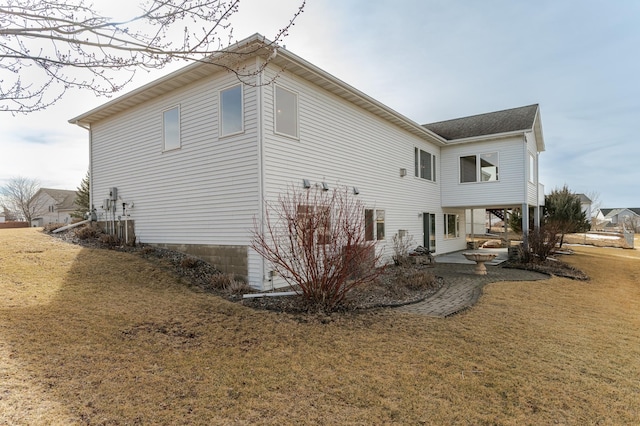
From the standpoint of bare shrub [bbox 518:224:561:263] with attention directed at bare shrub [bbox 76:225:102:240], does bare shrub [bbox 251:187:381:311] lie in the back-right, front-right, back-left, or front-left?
front-left

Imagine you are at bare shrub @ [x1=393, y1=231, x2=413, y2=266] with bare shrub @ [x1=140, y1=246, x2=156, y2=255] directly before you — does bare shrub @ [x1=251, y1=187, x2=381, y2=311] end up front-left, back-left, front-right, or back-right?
front-left

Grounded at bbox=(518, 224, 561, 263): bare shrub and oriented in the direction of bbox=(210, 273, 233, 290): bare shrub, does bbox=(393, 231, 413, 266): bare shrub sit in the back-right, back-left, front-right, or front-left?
front-right

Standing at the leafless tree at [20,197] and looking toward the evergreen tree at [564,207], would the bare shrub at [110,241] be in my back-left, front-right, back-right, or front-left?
front-right
